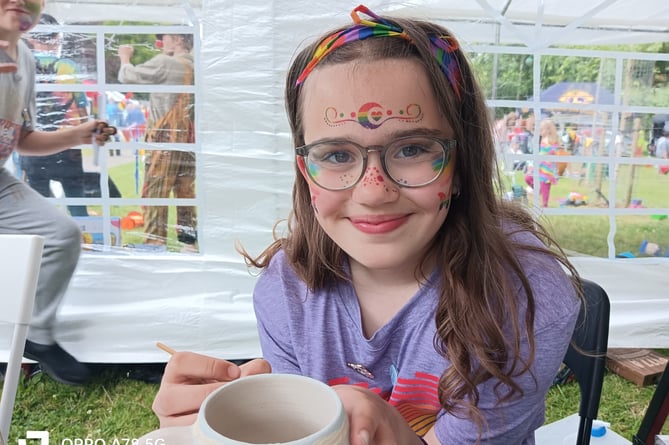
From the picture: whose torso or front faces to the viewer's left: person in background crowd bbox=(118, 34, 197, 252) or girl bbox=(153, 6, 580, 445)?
the person in background crowd

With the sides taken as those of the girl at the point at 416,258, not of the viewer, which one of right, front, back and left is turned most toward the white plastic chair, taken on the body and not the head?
right

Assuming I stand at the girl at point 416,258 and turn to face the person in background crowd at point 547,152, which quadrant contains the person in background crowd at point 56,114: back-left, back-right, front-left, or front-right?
front-left

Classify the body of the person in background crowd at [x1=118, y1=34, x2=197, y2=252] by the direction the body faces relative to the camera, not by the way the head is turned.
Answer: to the viewer's left

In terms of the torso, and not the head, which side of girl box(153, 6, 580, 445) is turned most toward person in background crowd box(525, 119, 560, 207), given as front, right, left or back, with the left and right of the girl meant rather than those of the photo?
back

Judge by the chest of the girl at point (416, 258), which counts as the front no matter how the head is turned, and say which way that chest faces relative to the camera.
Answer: toward the camera

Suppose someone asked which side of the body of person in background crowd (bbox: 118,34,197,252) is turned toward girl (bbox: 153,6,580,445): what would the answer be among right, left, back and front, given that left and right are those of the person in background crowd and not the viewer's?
left

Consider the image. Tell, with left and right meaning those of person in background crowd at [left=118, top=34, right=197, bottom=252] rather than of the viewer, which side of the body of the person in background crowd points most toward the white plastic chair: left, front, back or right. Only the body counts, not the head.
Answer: left

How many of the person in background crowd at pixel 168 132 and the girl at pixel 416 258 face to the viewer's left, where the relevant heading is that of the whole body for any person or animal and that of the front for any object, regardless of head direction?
1

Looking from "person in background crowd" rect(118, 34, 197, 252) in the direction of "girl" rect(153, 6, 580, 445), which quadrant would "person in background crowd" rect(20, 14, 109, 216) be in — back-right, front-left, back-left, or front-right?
back-right

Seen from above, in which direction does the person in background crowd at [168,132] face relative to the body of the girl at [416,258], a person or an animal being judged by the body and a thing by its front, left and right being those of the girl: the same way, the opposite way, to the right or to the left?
to the right
